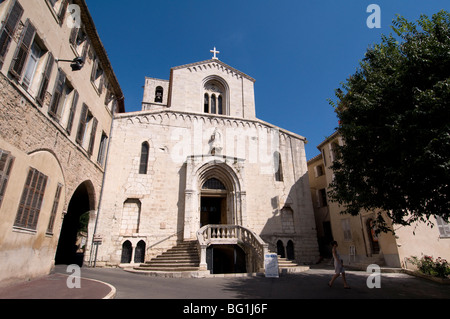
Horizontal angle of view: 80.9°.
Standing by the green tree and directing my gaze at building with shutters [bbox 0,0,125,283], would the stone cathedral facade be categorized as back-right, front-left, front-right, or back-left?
front-right

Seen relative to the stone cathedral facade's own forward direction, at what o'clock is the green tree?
The green tree is roughly at 11 o'clock from the stone cathedral facade.

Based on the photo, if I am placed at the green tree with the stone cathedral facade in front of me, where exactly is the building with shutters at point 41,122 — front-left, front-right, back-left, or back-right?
front-left

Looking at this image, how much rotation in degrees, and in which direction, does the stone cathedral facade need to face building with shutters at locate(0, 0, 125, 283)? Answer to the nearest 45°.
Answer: approximately 45° to its right

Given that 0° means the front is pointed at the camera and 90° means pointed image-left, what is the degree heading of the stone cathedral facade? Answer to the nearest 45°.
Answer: approximately 0°

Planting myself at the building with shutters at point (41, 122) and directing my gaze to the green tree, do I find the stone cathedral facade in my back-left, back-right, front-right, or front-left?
front-left
